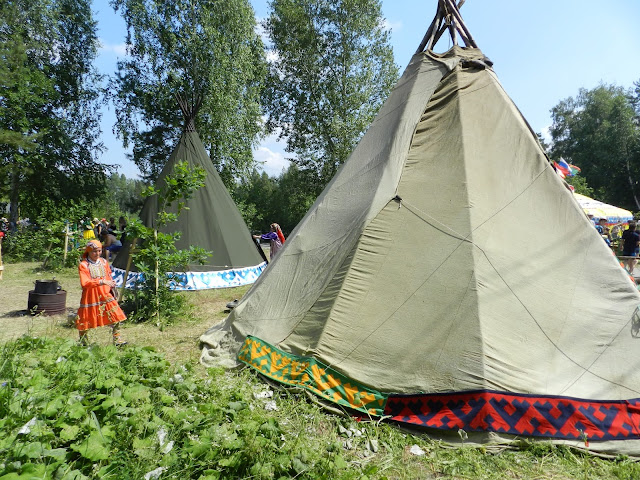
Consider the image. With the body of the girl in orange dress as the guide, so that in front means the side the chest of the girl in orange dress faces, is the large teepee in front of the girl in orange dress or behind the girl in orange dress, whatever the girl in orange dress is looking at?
in front

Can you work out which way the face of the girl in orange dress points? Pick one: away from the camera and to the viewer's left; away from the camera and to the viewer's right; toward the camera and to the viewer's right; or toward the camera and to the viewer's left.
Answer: toward the camera and to the viewer's right

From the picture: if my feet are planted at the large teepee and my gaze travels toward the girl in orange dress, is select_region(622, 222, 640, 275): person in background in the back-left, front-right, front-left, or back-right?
back-right

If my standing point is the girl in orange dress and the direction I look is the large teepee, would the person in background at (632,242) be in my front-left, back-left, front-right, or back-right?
front-left

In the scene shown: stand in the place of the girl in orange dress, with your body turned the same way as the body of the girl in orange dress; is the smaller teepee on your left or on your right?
on your left

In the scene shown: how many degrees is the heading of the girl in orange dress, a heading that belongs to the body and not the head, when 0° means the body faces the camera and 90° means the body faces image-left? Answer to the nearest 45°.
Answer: approximately 315°

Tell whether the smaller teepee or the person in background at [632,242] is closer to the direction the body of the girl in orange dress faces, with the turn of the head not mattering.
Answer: the person in background

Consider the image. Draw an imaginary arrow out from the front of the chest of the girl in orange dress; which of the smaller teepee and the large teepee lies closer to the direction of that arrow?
the large teepee

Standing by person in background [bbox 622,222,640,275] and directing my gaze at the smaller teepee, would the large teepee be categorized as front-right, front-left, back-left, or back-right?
front-left
